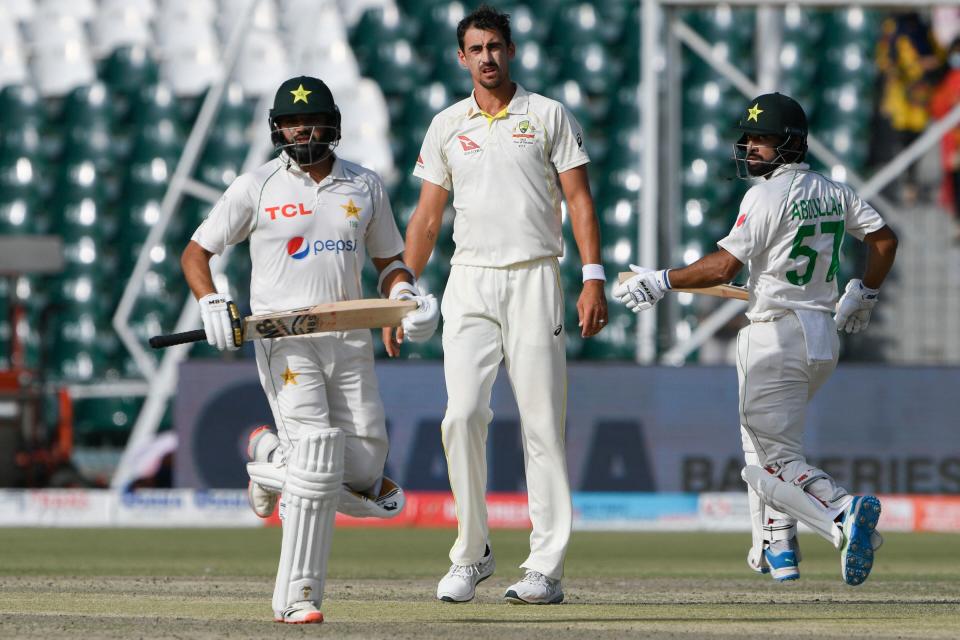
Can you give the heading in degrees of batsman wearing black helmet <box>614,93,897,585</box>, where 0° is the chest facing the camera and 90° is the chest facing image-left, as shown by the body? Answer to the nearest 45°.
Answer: approximately 135°

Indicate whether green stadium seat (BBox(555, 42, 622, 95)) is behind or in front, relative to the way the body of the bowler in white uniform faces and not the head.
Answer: behind

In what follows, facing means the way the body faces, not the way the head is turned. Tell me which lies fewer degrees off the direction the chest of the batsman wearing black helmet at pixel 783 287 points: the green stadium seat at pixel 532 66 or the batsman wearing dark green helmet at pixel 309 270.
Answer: the green stadium seat

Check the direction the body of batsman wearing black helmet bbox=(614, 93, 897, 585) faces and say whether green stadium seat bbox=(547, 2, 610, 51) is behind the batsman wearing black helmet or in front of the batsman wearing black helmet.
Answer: in front

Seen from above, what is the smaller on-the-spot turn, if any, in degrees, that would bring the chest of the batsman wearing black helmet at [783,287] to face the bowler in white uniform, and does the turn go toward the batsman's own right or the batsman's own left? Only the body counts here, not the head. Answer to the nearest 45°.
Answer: approximately 45° to the batsman's own left

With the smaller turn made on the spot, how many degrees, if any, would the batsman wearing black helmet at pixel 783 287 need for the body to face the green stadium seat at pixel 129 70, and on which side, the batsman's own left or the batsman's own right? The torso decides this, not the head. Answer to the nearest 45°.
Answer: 0° — they already face it

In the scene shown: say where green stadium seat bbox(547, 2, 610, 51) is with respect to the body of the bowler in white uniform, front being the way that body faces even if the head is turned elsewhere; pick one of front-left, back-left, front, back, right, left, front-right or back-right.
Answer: back

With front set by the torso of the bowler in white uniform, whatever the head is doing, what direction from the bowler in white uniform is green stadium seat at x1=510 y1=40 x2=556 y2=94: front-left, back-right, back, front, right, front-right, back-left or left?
back

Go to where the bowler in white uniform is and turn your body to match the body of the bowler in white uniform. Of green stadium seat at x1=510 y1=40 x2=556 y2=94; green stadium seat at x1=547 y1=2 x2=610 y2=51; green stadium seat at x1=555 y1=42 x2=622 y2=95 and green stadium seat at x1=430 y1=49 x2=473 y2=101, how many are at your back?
4

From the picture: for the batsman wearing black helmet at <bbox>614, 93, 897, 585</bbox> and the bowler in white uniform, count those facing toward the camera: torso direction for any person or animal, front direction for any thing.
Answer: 1

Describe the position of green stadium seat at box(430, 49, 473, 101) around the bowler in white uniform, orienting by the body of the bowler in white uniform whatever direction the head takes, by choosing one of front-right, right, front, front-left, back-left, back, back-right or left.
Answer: back
